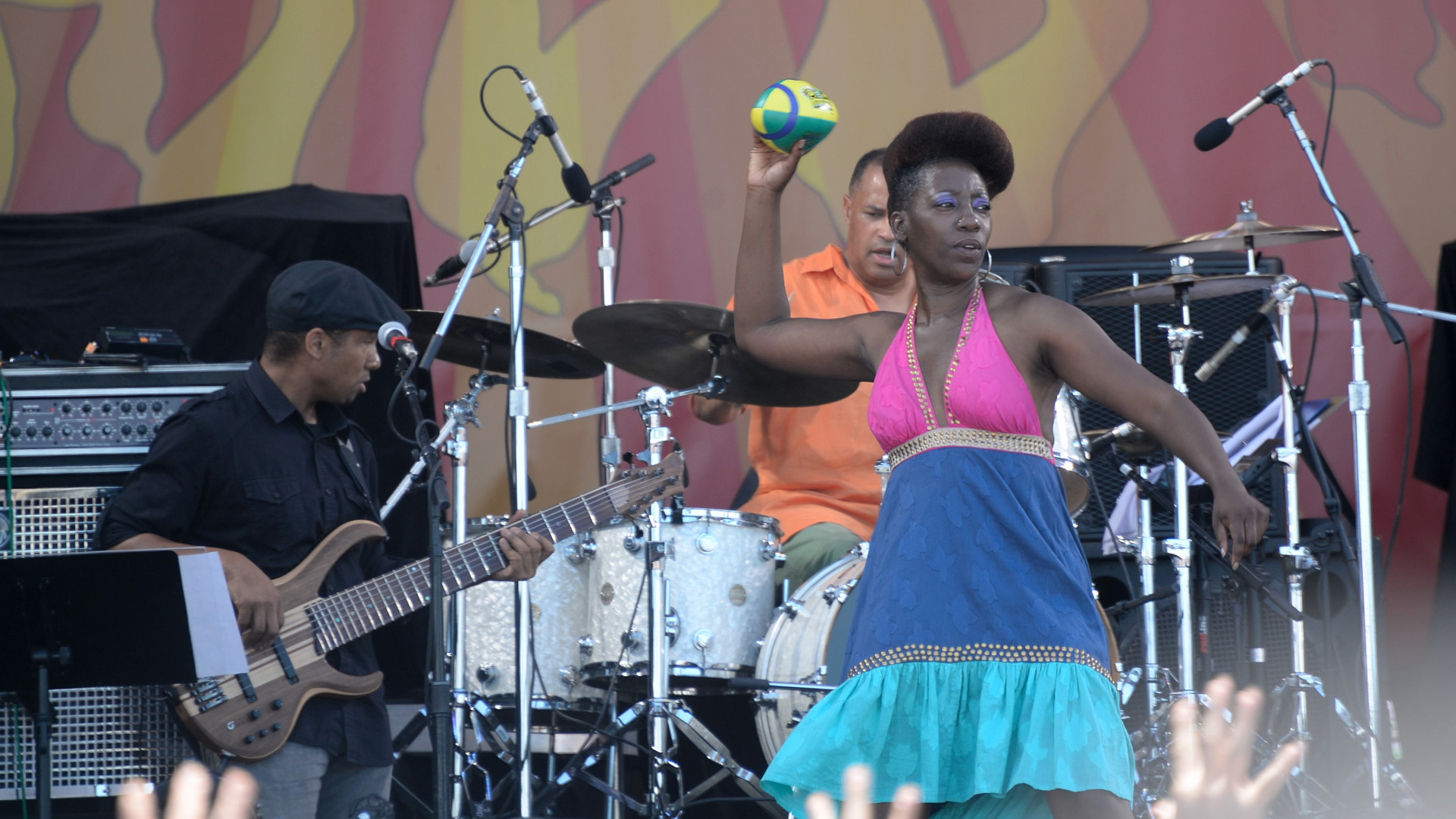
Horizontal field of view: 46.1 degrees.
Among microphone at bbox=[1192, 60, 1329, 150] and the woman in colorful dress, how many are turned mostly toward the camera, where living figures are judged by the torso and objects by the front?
1

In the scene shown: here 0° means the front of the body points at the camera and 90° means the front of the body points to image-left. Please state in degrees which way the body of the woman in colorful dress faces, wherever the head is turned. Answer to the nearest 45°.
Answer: approximately 0°

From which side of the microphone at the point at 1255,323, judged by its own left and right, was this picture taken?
left

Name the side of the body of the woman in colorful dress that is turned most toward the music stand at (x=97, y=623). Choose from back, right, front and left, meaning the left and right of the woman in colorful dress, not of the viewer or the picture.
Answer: right

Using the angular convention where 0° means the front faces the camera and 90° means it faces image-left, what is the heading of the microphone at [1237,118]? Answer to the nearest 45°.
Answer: approximately 90°

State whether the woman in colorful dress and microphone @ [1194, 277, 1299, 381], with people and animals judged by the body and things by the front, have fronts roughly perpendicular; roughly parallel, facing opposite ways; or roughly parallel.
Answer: roughly perpendicular
